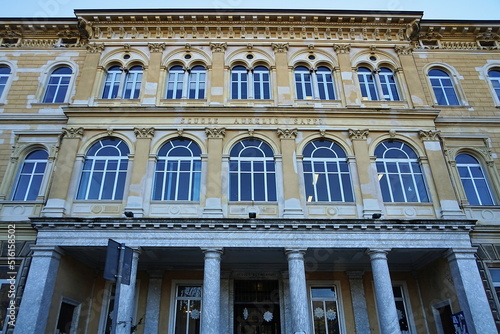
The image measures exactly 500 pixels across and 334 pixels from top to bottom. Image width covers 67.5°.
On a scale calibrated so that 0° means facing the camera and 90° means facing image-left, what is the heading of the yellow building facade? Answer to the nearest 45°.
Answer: approximately 0°
